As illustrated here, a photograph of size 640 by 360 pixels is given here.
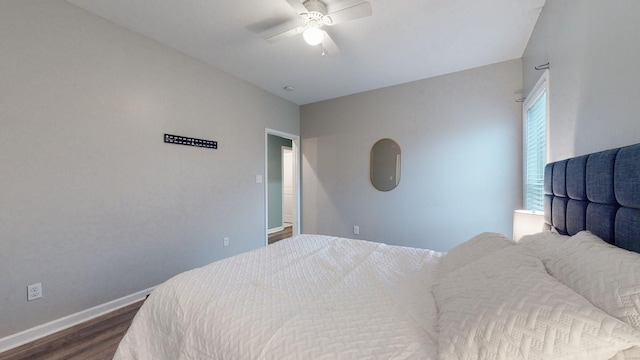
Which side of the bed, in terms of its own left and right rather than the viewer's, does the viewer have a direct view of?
left

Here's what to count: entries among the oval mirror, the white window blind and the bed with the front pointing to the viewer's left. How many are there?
2

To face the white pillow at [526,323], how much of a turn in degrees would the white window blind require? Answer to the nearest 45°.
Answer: approximately 90° to its left

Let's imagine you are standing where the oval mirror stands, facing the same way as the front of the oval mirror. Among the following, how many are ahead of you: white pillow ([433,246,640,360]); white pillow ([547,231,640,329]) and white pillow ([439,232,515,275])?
3

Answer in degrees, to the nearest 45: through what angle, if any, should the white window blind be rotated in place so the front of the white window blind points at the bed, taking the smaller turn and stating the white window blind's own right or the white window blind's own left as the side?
approximately 90° to the white window blind's own left

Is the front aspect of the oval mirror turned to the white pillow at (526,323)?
yes

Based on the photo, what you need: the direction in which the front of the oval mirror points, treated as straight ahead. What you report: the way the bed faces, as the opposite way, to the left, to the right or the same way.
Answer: to the right

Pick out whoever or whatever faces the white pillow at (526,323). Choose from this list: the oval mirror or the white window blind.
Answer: the oval mirror

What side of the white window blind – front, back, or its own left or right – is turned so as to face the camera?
left

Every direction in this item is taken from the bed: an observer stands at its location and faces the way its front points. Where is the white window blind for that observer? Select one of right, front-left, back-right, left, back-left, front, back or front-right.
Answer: back-right
